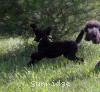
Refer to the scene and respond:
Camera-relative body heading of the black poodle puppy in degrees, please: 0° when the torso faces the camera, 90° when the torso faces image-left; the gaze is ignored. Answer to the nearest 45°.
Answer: approximately 90°
